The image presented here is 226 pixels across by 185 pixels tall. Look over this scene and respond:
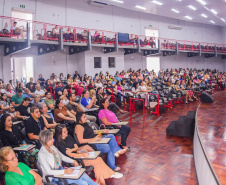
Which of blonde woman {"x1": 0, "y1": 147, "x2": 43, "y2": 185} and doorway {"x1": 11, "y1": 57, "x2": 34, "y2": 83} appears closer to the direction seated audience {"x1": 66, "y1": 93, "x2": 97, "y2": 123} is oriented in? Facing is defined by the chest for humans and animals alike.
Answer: the blonde woman

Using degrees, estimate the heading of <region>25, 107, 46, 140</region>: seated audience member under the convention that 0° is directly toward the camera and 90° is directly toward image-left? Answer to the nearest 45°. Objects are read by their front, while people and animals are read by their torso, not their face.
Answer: approximately 315°

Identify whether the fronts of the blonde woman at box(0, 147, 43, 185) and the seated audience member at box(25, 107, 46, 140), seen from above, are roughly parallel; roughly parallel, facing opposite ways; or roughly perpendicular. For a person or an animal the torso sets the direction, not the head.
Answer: roughly parallel

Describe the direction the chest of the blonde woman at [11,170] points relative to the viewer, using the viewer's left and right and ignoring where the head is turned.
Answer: facing the viewer and to the right of the viewer

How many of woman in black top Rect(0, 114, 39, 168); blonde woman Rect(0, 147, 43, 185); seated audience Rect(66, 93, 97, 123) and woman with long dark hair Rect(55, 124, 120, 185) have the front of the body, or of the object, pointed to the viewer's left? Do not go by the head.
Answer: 0

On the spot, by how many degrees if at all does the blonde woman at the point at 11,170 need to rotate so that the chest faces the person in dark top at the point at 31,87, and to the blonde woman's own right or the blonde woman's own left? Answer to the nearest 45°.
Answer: approximately 135° to the blonde woman's own left

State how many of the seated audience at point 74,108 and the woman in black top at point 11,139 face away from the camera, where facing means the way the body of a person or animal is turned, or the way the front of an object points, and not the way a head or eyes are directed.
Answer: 0

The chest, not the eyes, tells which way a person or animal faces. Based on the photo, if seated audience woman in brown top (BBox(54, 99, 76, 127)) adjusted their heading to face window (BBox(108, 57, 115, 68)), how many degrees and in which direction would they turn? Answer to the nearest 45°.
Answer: approximately 135° to their left

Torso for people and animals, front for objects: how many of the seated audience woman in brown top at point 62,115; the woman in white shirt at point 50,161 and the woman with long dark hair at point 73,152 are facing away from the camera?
0

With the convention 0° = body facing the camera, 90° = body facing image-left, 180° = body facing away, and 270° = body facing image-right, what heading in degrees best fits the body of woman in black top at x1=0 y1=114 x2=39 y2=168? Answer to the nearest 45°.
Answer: approximately 315°

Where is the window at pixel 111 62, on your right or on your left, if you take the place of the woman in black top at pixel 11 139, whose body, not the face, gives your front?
on your left

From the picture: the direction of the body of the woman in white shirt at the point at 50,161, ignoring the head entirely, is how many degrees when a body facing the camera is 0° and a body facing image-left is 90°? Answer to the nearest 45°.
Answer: approximately 315°

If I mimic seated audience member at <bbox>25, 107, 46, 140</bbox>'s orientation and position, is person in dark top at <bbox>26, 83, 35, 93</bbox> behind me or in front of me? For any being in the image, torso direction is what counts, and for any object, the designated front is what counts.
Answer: behind

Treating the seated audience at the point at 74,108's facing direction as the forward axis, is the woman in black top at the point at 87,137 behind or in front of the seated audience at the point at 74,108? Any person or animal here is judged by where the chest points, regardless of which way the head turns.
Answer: in front
